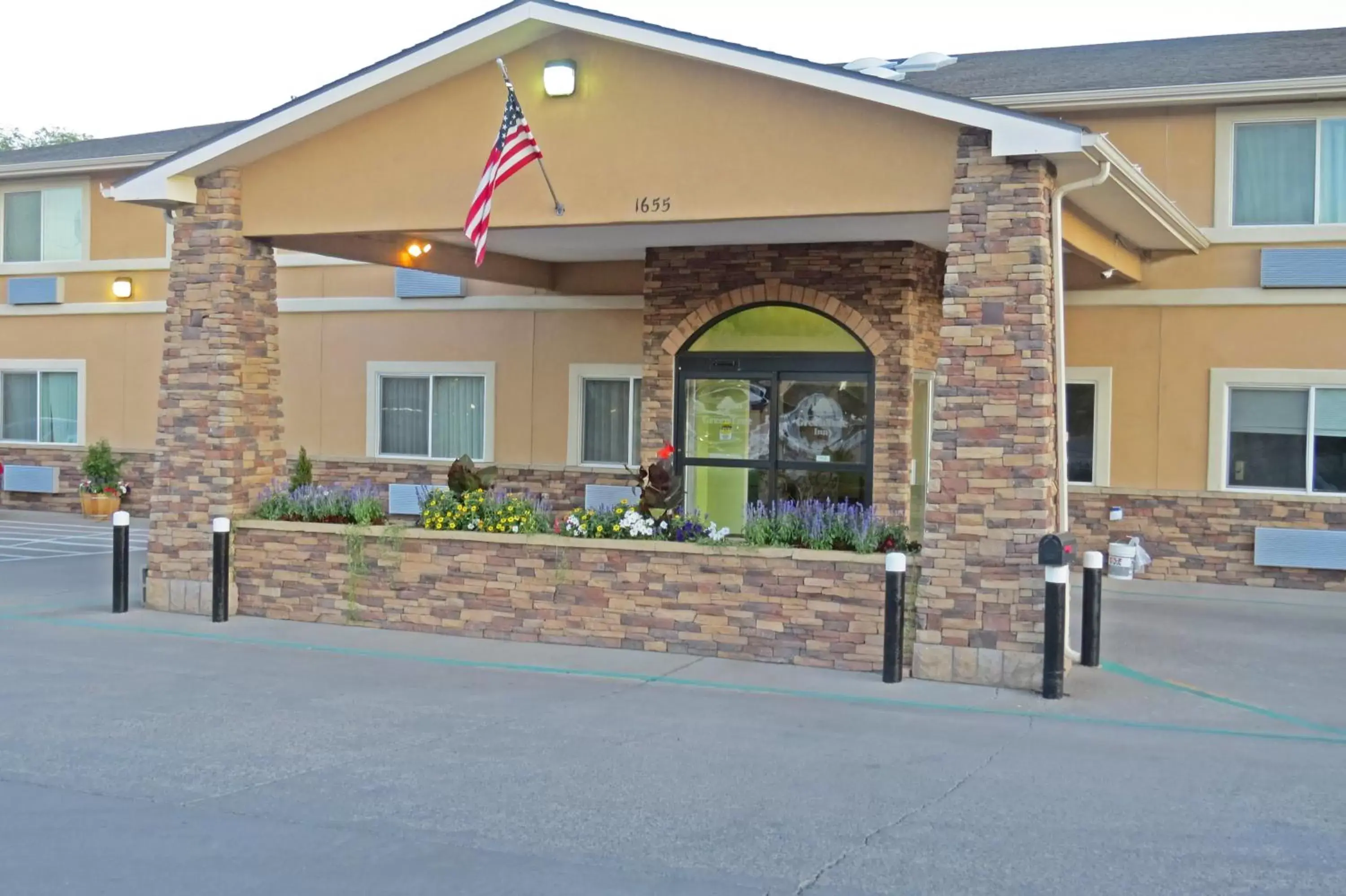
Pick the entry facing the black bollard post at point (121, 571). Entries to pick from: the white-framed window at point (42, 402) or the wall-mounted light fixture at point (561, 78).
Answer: the white-framed window

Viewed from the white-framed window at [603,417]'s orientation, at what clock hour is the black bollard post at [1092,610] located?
The black bollard post is roughly at 11 o'clock from the white-framed window.

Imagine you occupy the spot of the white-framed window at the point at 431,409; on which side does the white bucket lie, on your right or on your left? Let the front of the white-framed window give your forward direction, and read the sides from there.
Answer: on your left

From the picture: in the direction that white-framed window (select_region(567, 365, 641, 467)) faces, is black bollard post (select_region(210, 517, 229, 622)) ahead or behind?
ahead

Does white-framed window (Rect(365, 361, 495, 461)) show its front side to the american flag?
yes

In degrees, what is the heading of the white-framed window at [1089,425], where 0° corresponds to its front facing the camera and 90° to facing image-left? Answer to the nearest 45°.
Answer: approximately 0°

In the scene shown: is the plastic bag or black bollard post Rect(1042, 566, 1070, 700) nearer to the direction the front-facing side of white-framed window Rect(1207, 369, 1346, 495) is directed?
the black bollard post

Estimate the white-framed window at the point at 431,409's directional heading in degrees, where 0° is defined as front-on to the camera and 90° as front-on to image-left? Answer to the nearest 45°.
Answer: approximately 0°

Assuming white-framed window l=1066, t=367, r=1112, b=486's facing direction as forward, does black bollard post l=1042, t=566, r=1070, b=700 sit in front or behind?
in front
